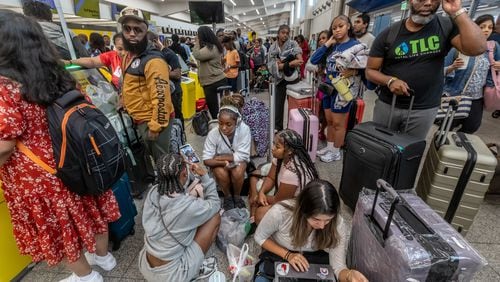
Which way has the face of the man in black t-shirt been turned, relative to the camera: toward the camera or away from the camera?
toward the camera

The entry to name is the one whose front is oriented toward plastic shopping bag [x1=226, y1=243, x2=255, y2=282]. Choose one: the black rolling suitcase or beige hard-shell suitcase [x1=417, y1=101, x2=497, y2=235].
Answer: the black rolling suitcase

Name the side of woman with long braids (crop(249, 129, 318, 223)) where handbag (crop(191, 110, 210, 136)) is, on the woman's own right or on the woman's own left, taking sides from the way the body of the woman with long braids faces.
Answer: on the woman's own right

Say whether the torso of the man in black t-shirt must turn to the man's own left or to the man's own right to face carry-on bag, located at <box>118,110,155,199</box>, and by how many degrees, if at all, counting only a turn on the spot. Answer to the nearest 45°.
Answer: approximately 45° to the man's own right

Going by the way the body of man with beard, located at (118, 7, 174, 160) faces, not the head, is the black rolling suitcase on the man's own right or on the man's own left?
on the man's own left

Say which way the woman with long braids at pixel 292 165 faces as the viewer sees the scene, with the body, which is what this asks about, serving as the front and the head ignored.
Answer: to the viewer's left

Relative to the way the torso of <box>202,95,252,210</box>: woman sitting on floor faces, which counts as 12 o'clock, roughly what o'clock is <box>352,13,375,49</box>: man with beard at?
The man with beard is roughly at 8 o'clock from the woman sitting on floor.

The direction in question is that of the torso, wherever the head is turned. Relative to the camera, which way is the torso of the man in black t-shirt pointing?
toward the camera

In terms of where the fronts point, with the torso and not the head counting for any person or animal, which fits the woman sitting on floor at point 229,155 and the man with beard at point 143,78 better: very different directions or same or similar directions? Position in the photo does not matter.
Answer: same or similar directions

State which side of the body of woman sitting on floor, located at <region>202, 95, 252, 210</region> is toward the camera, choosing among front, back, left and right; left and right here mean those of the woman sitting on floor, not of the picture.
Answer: front
